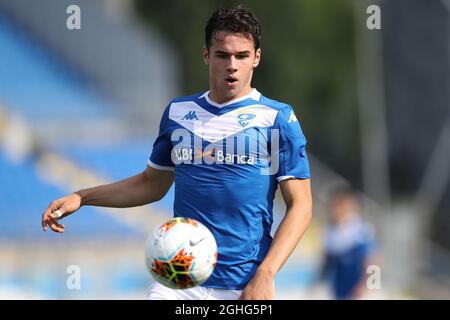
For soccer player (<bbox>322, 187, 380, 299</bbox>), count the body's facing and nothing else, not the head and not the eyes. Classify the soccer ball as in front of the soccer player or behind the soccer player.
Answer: in front

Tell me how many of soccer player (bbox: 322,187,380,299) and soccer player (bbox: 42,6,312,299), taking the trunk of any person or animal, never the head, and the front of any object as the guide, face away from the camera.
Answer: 0

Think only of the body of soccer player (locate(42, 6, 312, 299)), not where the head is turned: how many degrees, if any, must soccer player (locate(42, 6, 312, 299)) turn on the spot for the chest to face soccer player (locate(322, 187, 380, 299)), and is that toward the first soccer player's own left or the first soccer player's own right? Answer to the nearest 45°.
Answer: approximately 180°

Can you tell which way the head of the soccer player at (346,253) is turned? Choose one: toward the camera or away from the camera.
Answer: toward the camera

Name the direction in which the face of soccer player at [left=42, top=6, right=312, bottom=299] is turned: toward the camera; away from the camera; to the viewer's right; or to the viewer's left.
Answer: toward the camera

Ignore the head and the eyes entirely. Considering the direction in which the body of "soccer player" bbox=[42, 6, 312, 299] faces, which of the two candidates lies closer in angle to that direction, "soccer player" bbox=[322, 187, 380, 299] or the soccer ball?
the soccer ball

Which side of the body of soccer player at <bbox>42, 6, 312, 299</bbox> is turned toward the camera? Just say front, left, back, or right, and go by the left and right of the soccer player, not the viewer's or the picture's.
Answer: front

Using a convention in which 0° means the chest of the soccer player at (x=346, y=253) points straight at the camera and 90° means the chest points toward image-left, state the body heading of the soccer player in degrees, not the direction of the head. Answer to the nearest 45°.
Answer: approximately 45°

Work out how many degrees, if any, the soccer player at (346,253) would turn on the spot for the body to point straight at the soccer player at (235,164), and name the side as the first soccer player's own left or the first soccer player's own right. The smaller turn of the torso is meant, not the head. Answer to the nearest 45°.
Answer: approximately 45° to the first soccer player's own left

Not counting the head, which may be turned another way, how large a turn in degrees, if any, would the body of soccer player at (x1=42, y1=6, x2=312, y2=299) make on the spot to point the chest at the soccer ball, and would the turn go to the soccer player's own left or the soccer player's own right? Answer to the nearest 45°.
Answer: approximately 45° to the soccer player's own right
